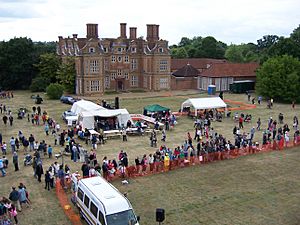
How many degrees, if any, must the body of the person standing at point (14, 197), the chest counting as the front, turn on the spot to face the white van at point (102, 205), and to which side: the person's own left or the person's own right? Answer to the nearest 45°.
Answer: approximately 135° to the person's own right

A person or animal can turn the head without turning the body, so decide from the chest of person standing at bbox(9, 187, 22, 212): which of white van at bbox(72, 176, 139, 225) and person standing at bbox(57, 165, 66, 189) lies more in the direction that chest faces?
the person standing

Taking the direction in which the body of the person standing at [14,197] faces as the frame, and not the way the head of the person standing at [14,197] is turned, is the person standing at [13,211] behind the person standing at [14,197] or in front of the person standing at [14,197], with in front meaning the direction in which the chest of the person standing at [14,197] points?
behind

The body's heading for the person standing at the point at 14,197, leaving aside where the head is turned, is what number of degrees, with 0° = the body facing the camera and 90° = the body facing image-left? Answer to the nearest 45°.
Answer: approximately 180°
